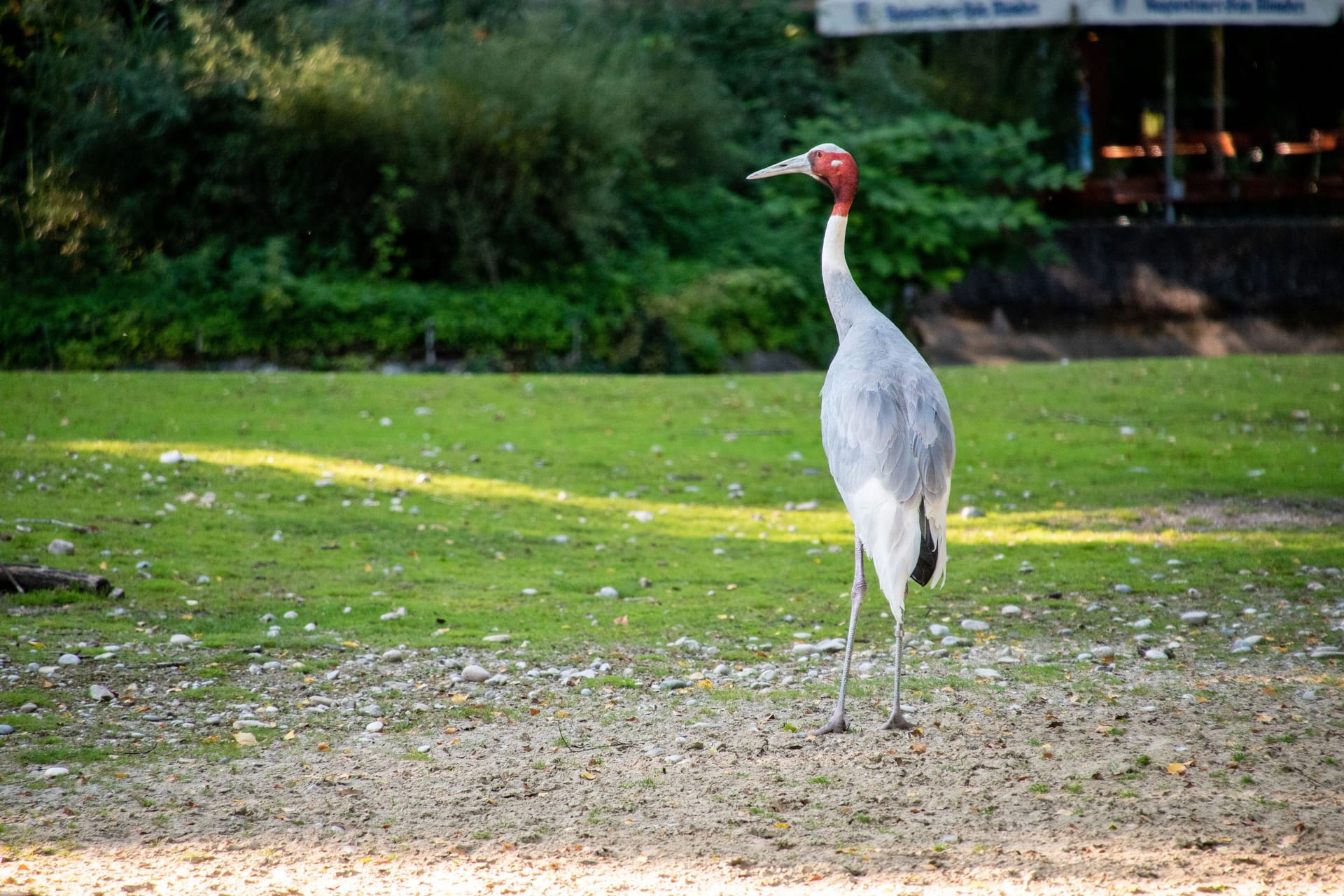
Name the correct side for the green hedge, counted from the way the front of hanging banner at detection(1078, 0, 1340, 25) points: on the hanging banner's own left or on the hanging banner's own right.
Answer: on the hanging banner's own right

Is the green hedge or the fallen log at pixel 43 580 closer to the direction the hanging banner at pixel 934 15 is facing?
the fallen log

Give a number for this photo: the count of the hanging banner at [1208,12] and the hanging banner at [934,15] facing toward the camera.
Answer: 2

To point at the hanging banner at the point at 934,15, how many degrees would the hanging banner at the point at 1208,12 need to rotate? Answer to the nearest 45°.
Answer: approximately 90° to its right

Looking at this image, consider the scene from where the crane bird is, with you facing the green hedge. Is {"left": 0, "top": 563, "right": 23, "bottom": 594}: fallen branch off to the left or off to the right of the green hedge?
left

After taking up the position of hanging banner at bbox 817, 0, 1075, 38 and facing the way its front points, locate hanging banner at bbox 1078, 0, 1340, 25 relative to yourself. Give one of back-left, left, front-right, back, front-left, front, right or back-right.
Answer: left

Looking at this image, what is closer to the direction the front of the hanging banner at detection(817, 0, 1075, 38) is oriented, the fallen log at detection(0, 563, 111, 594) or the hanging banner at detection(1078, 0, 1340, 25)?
the fallen log

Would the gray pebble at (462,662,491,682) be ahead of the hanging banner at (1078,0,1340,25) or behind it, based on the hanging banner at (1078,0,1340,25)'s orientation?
ahead

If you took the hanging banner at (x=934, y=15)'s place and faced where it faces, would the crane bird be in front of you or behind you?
in front

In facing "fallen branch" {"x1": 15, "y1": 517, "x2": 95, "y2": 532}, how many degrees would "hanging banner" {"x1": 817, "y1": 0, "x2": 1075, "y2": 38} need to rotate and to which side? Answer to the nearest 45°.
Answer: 0° — it already faces it

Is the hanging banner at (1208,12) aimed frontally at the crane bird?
yes
